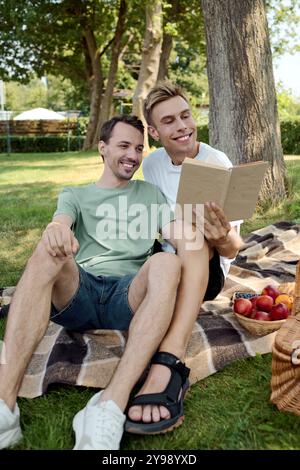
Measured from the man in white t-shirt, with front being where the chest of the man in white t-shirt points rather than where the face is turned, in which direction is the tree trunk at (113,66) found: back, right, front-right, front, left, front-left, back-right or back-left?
back

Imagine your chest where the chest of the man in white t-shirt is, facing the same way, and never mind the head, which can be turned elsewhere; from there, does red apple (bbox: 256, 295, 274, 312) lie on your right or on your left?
on your left

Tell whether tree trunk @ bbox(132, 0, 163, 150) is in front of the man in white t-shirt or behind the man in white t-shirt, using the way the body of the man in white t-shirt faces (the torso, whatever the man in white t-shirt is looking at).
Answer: behind

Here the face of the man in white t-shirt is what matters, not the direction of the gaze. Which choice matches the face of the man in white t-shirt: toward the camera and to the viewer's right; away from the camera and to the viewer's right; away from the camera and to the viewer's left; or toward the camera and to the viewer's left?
toward the camera and to the viewer's right

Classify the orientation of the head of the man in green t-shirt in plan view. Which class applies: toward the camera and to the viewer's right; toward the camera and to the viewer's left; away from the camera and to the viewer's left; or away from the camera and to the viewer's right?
toward the camera and to the viewer's right

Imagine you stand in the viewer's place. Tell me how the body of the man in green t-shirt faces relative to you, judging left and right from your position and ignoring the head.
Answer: facing the viewer

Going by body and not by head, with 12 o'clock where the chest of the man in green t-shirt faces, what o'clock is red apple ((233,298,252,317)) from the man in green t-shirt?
The red apple is roughly at 8 o'clock from the man in green t-shirt.

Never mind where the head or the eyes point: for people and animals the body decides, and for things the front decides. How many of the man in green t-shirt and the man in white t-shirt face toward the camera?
2

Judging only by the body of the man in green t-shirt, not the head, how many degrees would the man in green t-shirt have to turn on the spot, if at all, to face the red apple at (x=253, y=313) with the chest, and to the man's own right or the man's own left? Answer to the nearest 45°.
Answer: approximately 135° to the man's own left

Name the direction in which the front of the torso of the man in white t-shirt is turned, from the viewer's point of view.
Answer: toward the camera

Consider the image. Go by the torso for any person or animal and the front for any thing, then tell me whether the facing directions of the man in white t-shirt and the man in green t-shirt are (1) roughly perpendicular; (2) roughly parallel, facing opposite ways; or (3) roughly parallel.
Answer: roughly parallel

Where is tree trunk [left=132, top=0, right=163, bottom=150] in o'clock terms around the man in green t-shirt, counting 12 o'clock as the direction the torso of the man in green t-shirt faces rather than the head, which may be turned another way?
The tree trunk is roughly at 6 o'clock from the man in green t-shirt.
